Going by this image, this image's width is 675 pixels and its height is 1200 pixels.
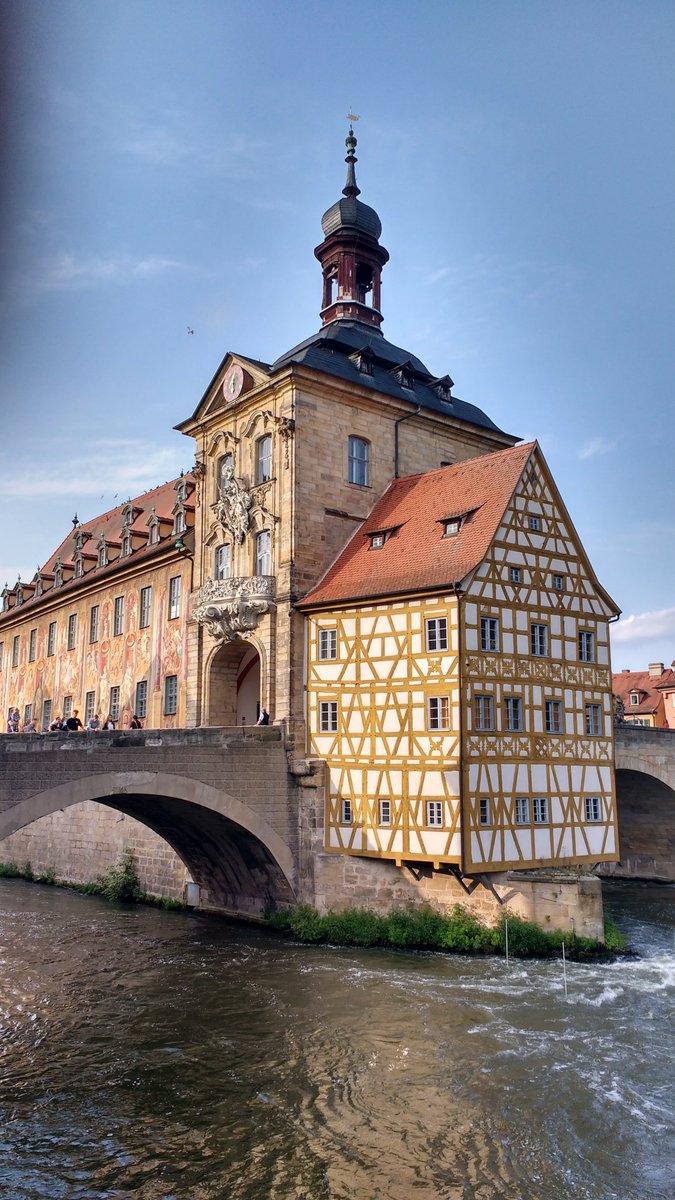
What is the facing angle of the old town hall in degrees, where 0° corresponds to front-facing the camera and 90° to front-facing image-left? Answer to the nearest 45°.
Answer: approximately 45°

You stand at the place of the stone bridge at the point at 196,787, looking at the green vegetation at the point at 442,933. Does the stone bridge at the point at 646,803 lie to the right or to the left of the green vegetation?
left

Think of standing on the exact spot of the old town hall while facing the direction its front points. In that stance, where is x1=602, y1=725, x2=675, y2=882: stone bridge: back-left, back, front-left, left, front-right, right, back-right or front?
back
